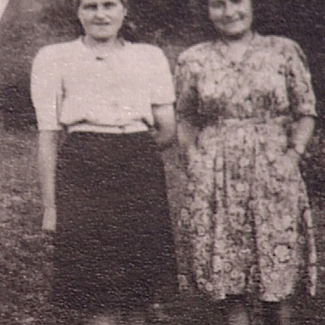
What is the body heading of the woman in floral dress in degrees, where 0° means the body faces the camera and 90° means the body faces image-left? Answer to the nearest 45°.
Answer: approximately 0°

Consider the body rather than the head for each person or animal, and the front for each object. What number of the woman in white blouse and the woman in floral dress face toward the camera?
2

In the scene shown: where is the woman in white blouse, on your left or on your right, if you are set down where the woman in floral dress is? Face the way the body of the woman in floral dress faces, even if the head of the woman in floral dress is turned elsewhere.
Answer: on your right

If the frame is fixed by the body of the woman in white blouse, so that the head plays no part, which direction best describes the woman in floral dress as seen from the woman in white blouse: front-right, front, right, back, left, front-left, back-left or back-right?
left
